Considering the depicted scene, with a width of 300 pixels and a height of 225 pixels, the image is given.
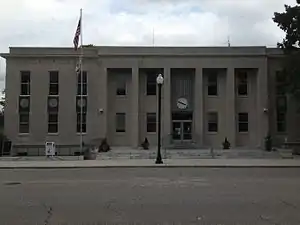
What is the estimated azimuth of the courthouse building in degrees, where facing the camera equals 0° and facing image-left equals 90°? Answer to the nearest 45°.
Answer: approximately 0°

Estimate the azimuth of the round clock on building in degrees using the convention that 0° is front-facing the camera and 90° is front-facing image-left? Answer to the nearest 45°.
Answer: approximately 0°

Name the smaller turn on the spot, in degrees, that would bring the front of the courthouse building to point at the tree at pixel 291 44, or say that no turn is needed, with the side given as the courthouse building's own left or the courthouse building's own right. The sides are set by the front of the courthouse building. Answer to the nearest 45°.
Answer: approximately 45° to the courthouse building's own left
